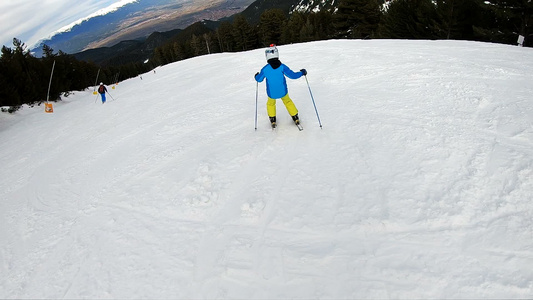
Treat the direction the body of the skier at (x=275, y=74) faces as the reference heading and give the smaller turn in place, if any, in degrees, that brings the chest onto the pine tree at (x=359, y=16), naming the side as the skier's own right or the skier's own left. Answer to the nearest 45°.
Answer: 0° — they already face it

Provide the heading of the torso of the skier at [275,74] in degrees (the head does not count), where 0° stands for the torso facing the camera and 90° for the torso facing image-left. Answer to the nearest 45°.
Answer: approximately 180°

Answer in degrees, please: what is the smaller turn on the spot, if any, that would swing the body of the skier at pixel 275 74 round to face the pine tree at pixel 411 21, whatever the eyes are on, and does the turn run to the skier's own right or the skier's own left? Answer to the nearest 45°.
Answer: approximately 45° to the skier's own right

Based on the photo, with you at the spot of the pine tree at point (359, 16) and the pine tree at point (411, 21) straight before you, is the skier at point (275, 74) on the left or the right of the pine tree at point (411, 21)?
right
